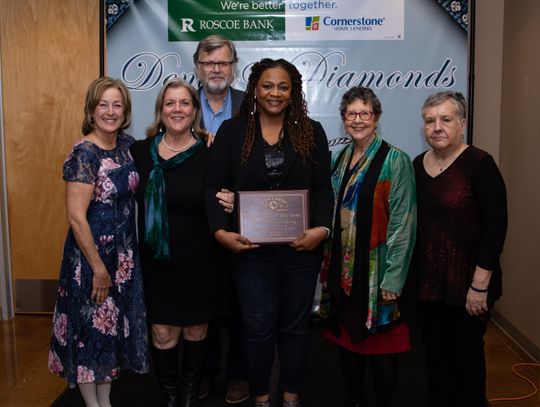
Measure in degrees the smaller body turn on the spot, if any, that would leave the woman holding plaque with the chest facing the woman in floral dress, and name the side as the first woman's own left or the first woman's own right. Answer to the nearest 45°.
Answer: approximately 90° to the first woman's own right

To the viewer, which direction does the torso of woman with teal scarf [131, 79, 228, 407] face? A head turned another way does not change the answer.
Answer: toward the camera

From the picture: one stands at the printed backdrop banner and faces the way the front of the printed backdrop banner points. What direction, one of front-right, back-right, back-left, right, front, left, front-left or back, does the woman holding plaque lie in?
front

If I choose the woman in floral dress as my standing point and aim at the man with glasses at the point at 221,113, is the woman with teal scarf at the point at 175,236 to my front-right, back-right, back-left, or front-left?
front-right

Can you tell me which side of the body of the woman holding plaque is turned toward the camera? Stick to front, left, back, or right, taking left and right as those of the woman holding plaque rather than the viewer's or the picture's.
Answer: front

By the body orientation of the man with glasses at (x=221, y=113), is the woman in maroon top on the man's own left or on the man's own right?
on the man's own left

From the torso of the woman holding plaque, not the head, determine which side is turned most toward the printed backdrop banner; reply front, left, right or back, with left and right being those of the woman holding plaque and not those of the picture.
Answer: back

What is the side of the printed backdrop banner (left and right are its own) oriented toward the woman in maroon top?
front

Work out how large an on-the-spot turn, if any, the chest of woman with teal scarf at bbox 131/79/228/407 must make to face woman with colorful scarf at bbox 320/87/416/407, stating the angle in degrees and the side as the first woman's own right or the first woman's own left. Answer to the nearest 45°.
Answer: approximately 90° to the first woman's own left

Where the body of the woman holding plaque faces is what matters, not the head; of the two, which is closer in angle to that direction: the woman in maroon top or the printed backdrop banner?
the woman in maroon top

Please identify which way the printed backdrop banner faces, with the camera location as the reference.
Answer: facing the viewer

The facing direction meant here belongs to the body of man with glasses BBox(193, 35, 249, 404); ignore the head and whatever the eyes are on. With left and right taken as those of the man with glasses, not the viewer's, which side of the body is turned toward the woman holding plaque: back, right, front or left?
front
